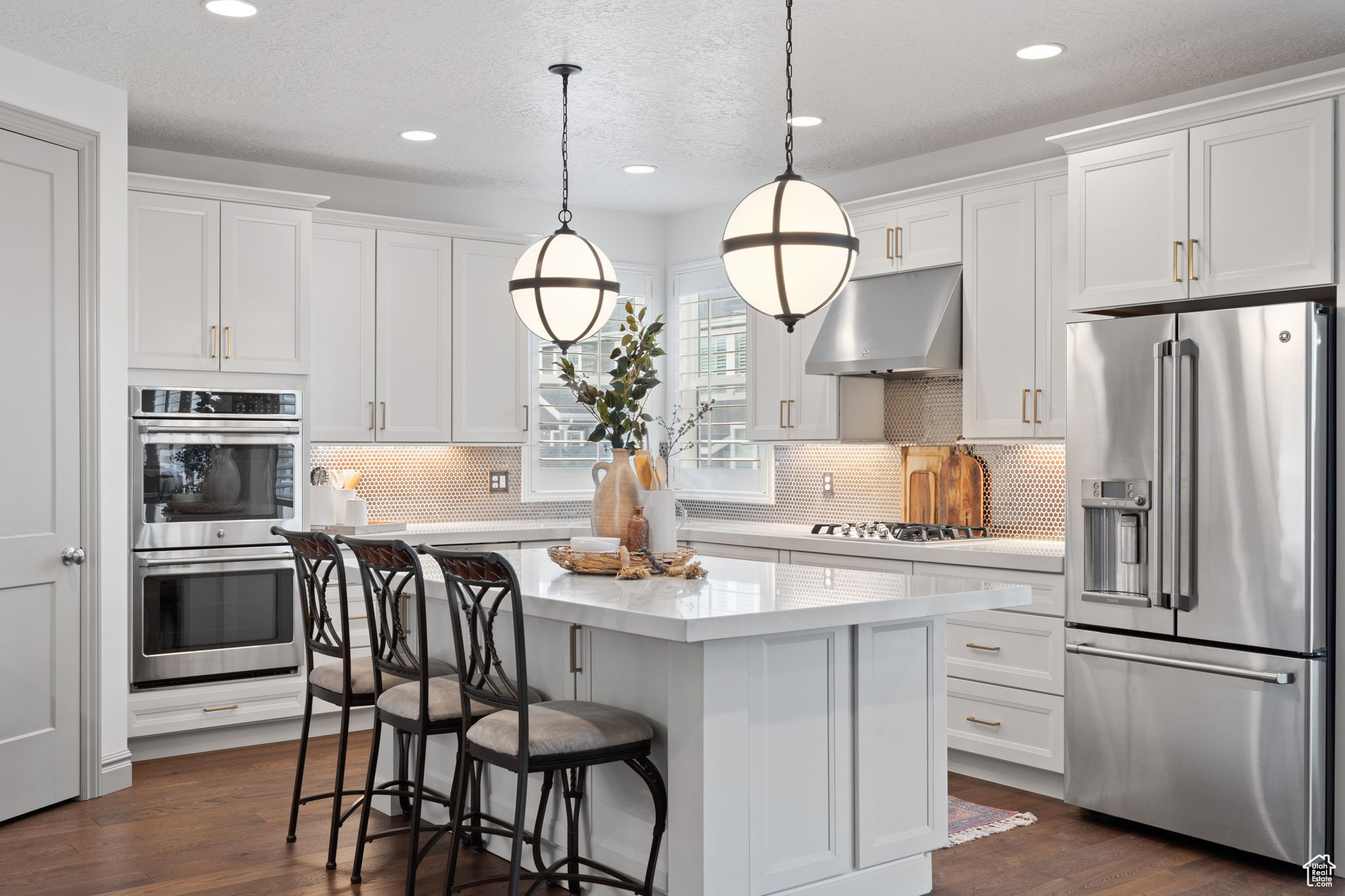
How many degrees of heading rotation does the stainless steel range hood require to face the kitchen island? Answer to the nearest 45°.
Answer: approximately 45° to its left

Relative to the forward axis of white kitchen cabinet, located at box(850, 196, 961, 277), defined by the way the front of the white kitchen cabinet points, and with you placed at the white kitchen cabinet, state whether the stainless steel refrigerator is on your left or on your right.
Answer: on your left

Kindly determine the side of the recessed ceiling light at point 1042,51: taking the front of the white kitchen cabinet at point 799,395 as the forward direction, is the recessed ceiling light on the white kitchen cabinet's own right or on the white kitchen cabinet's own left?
on the white kitchen cabinet's own left

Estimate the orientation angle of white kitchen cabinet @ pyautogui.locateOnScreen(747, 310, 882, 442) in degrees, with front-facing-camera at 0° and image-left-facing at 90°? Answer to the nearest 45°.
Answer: approximately 45°
